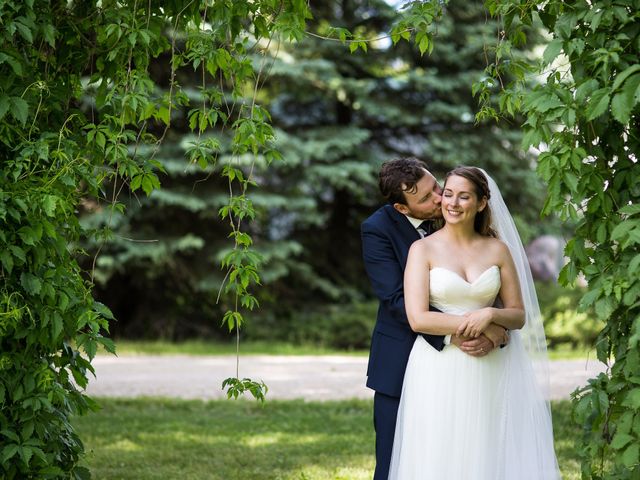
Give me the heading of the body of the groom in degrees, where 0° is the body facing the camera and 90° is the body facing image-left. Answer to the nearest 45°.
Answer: approximately 315°

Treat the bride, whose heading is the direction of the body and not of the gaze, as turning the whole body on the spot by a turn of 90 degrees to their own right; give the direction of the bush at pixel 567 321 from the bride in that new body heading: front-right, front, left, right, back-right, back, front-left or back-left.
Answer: right

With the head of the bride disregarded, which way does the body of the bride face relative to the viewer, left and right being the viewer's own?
facing the viewer

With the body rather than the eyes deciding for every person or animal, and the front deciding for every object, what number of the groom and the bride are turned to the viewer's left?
0

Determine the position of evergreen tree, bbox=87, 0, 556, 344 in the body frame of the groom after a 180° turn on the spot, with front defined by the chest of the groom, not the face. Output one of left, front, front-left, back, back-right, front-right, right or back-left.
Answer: front-right

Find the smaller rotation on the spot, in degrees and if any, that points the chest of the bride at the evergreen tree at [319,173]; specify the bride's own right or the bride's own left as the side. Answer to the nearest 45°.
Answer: approximately 180°

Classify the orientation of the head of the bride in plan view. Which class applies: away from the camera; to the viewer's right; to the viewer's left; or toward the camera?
toward the camera

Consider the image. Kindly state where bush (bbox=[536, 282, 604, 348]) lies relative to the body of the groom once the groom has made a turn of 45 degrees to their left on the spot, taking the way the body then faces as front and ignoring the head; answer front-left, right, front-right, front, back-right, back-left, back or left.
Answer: left
